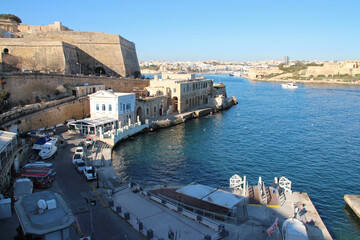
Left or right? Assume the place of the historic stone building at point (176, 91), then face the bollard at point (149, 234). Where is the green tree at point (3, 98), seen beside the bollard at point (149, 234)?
right
